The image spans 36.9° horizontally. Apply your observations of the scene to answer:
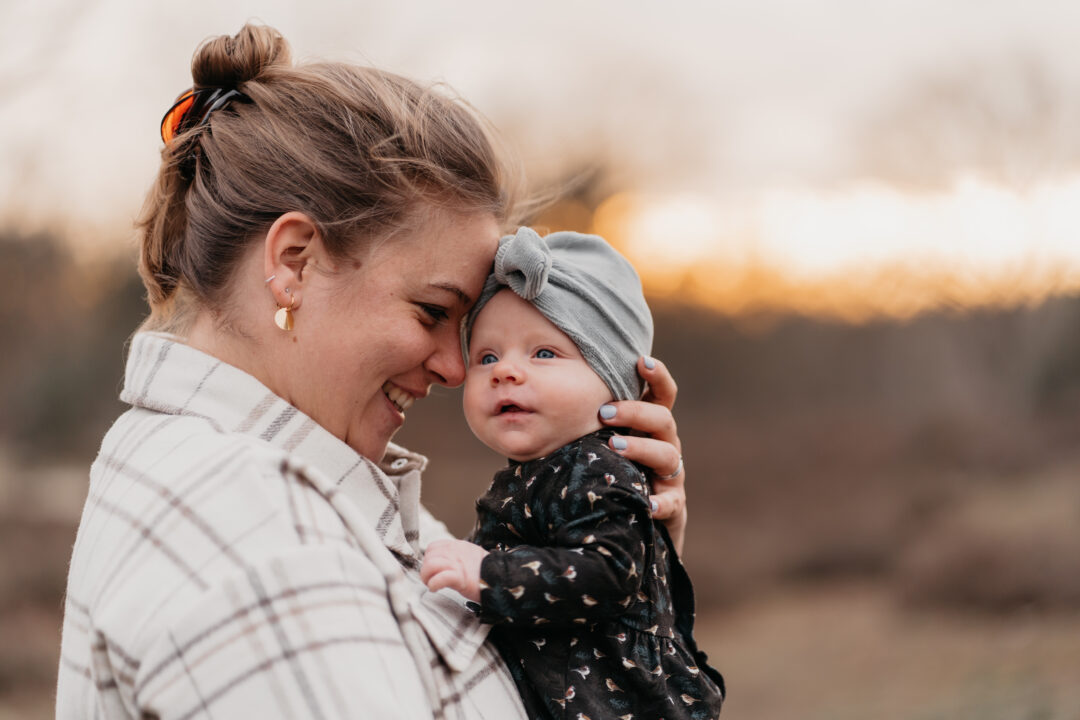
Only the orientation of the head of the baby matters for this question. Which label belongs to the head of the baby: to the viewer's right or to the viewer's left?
to the viewer's left

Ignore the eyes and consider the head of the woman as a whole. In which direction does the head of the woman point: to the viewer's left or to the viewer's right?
to the viewer's right

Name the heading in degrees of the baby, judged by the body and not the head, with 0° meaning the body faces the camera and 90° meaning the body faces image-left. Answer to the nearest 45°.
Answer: approximately 45°

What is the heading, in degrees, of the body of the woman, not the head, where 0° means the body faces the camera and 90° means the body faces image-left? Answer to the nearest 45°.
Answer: approximately 270°
